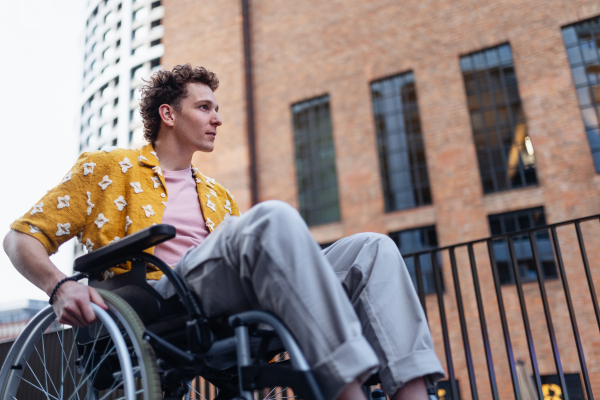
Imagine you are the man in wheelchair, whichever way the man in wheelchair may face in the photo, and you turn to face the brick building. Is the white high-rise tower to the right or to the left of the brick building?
left

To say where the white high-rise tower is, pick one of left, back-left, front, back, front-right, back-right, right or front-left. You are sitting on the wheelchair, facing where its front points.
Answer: back-left

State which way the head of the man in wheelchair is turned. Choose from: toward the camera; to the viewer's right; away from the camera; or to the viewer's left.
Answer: to the viewer's right

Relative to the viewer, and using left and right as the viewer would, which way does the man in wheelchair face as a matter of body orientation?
facing the viewer and to the right of the viewer

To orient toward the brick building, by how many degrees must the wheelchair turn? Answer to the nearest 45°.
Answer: approximately 90° to its left

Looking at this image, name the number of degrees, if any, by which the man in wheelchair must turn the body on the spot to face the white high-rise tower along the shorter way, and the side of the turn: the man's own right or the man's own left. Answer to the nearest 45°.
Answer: approximately 135° to the man's own left
